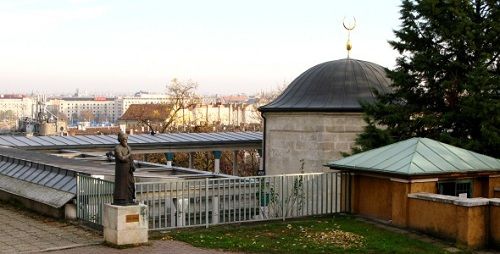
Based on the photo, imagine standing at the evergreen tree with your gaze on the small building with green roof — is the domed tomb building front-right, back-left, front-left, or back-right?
back-right

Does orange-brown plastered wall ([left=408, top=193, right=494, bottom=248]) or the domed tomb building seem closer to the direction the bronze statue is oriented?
the orange-brown plastered wall

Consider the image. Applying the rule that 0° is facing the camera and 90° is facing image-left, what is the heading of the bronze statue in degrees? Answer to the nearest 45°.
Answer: approximately 315°

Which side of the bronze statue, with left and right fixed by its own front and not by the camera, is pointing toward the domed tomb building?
left

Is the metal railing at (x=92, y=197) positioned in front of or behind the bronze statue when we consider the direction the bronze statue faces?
behind

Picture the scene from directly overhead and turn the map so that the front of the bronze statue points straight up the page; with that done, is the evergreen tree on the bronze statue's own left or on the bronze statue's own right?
on the bronze statue's own left

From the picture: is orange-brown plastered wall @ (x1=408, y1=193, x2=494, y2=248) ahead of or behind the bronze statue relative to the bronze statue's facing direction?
ahead
